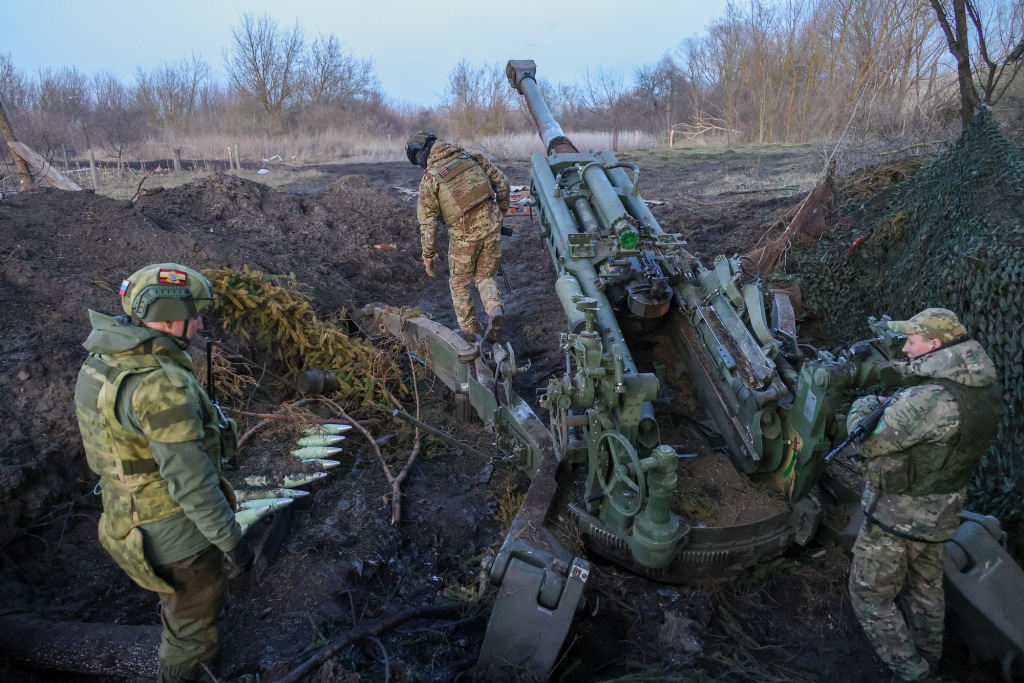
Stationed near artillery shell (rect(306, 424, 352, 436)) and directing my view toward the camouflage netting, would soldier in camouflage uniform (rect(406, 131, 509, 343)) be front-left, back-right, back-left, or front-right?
front-left

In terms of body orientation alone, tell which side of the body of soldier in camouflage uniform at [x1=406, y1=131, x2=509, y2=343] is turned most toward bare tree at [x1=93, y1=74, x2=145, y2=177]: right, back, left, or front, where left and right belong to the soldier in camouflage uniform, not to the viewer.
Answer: front

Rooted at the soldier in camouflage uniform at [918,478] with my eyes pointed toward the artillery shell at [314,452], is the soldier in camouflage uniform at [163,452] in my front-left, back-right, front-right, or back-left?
front-left

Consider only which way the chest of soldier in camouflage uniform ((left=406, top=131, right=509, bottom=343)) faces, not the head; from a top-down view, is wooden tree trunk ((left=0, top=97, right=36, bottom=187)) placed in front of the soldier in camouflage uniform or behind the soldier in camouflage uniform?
in front

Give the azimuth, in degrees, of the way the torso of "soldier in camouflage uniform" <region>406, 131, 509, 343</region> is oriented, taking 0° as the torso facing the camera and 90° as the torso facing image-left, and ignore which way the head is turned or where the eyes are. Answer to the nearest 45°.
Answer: approximately 135°

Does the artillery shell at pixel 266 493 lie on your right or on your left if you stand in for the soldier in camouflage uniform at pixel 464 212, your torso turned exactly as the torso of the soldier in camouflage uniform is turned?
on your left

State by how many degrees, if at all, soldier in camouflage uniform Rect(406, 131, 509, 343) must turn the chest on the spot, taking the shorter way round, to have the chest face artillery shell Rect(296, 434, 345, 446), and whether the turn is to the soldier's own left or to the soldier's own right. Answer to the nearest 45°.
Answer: approximately 90° to the soldier's own left

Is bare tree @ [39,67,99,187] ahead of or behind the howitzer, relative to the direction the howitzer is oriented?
ahead

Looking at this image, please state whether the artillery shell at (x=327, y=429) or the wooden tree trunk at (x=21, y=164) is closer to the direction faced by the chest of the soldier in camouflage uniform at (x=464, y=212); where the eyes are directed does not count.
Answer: the wooden tree trunk

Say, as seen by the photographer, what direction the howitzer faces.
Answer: facing away from the viewer and to the left of the viewer

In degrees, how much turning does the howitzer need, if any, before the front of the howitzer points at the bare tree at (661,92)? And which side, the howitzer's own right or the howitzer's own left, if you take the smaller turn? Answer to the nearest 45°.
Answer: approximately 45° to the howitzer's own right

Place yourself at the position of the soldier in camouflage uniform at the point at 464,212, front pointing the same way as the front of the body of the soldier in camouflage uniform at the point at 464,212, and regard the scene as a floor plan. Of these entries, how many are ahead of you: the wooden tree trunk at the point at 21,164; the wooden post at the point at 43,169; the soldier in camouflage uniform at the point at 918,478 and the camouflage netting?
2
